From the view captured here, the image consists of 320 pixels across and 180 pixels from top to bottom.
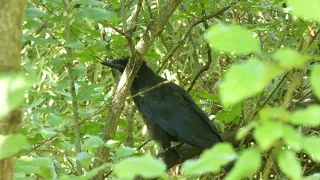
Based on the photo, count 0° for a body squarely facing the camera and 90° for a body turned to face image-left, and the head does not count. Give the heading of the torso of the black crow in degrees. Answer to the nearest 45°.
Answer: approximately 90°

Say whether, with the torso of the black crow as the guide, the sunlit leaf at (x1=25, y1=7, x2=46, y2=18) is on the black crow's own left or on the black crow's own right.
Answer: on the black crow's own left
